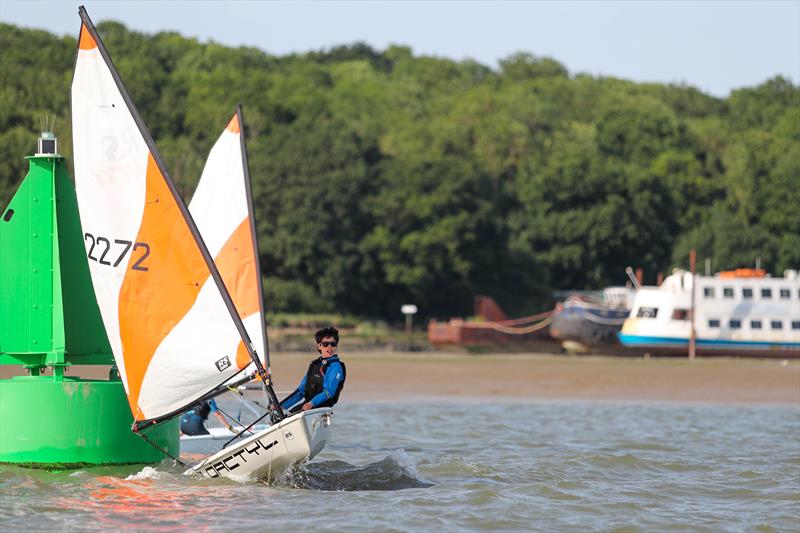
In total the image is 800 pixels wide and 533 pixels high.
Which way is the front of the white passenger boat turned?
to the viewer's left

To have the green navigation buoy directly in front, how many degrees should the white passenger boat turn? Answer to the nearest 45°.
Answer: approximately 90° to its left

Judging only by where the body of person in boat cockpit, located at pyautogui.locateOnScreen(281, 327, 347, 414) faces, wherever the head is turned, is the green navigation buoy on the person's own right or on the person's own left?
on the person's own right

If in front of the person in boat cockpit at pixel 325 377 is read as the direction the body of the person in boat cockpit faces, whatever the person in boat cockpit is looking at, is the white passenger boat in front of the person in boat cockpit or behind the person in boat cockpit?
behind

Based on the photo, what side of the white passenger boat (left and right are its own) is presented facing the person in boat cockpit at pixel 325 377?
left

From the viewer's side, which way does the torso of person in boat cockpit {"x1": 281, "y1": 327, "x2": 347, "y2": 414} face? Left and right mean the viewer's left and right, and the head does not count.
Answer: facing the viewer and to the left of the viewer
